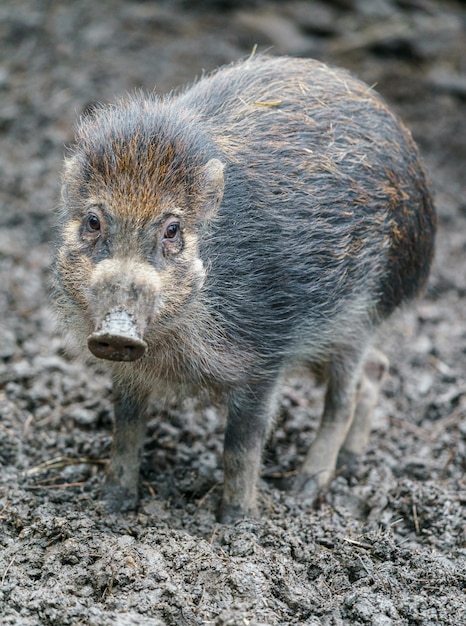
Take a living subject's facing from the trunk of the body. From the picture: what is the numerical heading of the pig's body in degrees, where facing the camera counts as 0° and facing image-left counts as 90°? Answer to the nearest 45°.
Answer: approximately 45°
